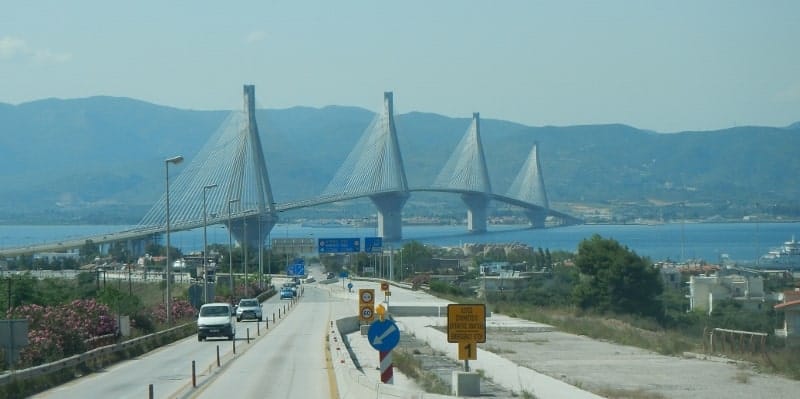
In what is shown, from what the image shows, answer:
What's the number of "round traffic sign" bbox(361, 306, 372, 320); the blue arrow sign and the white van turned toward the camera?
3

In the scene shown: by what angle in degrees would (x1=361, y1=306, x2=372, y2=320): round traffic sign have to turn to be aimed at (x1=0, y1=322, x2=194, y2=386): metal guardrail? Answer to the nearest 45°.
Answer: approximately 45° to its right

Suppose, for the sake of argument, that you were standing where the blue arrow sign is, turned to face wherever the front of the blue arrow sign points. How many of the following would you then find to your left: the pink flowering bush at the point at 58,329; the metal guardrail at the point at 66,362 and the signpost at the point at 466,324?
1

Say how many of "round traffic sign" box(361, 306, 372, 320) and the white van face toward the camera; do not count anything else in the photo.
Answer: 2

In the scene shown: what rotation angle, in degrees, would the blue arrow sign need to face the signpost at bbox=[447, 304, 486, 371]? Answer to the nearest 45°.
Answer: approximately 90° to its left

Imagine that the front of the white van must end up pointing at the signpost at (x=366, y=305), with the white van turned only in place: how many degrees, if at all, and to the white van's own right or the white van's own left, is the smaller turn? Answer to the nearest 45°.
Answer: approximately 45° to the white van's own left

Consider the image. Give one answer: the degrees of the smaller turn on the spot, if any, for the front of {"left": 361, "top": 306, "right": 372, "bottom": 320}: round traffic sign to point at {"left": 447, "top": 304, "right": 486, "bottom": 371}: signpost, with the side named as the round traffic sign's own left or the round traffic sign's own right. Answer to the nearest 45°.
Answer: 0° — it already faces it

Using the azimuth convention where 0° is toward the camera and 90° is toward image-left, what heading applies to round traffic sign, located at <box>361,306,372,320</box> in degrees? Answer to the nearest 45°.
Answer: approximately 0°
